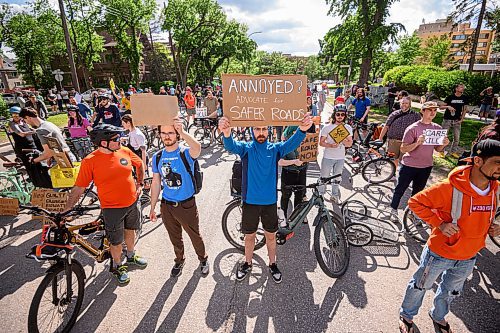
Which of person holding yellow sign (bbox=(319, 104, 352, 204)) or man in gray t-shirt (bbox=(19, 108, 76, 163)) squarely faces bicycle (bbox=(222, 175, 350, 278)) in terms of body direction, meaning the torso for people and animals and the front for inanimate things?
the person holding yellow sign

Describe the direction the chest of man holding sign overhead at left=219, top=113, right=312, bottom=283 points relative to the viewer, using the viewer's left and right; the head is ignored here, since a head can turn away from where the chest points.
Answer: facing the viewer

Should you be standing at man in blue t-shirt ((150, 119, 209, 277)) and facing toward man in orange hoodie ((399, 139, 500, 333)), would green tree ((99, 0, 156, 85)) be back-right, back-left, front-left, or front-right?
back-left

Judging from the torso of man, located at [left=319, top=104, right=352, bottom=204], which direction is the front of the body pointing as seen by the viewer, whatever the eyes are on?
toward the camera

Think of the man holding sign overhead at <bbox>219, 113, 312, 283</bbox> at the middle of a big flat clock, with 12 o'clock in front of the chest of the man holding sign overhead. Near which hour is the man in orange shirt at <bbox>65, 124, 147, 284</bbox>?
The man in orange shirt is roughly at 3 o'clock from the man holding sign overhead.

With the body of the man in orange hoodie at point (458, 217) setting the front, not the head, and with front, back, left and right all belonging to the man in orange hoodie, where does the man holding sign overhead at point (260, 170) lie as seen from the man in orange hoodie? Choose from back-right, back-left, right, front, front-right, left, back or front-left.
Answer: back-right

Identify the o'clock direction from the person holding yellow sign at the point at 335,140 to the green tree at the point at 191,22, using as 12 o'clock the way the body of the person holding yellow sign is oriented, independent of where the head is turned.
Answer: The green tree is roughly at 5 o'clock from the person holding yellow sign.

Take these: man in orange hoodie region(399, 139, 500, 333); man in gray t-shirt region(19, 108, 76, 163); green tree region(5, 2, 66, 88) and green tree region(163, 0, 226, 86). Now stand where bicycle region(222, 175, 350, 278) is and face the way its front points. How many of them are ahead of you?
1

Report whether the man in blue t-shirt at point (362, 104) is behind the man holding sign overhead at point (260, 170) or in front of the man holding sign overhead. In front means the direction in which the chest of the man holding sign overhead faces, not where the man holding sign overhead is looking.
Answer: behind
